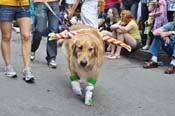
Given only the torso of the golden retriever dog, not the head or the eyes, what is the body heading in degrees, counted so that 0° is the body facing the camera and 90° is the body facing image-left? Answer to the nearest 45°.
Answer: approximately 0°

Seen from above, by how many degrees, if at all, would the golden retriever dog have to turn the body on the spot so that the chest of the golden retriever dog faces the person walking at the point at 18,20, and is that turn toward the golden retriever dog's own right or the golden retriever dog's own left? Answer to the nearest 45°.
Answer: approximately 135° to the golden retriever dog's own right

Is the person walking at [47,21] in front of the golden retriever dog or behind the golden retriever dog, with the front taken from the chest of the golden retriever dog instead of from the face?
behind
